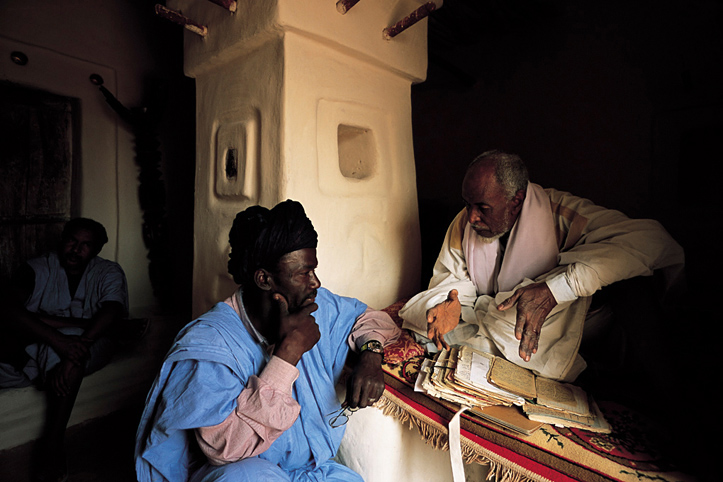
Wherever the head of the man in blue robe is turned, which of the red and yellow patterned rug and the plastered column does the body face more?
the red and yellow patterned rug

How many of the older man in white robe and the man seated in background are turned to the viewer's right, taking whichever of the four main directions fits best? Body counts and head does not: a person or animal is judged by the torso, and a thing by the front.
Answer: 0

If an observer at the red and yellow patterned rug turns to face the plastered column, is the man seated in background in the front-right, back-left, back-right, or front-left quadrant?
front-left

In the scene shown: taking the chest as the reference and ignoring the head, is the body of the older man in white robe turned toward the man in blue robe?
yes

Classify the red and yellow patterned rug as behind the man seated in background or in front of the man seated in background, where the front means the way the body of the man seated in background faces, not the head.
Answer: in front

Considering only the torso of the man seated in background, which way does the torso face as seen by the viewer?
toward the camera

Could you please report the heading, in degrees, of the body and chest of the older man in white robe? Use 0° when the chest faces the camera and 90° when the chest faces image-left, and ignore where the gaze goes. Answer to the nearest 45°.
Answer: approximately 45°

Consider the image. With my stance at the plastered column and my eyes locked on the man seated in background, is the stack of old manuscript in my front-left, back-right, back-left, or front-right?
back-left

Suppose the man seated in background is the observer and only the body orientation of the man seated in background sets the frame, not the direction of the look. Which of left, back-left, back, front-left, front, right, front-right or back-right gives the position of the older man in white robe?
front-left

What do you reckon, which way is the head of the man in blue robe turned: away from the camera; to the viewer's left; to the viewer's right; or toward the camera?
to the viewer's right

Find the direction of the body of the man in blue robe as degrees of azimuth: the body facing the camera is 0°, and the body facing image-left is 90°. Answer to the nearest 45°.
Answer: approximately 315°

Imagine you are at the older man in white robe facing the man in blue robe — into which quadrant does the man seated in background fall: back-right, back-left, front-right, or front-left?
front-right

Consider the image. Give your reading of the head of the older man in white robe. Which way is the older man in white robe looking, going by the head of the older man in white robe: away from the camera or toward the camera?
toward the camera

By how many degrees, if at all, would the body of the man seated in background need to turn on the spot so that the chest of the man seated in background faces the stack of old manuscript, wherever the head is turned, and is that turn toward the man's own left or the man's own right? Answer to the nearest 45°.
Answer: approximately 45° to the man's own left

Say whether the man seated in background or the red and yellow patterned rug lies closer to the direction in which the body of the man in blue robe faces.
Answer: the red and yellow patterned rug
